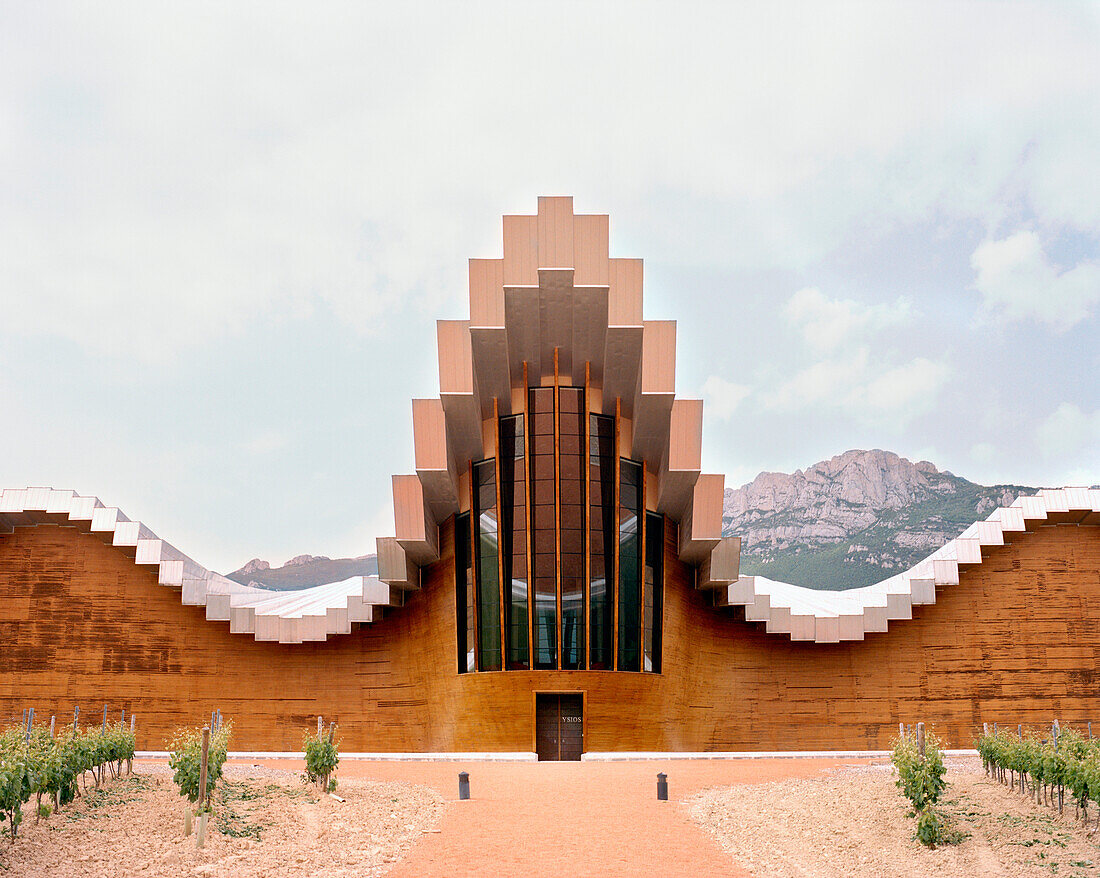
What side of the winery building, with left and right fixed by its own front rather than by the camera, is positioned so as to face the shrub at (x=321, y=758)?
front

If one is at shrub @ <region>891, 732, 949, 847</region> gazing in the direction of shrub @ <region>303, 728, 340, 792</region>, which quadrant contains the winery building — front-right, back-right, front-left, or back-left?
front-right

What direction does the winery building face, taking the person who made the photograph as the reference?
facing the viewer

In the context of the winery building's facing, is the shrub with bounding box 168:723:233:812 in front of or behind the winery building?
in front

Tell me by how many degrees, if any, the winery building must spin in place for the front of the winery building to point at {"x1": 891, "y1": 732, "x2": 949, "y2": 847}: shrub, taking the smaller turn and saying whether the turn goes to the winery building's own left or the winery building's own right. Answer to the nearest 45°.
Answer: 0° — it already faces it
